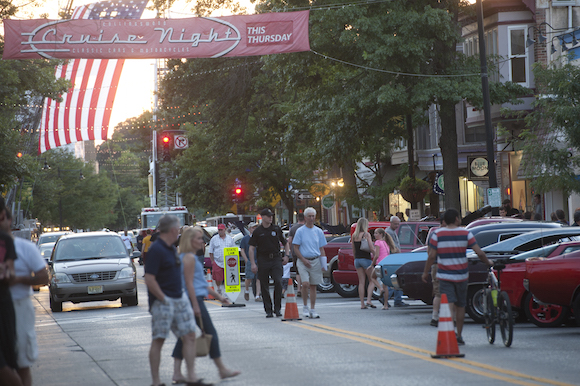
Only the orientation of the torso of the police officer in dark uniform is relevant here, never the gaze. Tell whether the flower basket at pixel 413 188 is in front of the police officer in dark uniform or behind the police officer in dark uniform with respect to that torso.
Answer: behind

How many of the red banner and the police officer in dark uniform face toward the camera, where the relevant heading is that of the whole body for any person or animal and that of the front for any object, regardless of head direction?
2

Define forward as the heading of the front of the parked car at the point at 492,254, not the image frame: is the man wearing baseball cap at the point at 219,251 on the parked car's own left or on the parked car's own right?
on the parked car's own right

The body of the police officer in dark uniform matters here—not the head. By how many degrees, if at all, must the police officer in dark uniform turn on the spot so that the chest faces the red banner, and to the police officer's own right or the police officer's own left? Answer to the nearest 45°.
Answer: approximately 135° to the police officer's own right

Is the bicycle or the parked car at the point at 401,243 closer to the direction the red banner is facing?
the bicycle

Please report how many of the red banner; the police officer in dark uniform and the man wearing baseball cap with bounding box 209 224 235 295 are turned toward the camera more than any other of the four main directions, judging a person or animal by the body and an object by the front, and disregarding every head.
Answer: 3

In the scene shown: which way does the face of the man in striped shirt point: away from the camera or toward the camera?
away from the camera

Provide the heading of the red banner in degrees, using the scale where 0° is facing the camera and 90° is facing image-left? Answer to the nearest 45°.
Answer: approximately 0°

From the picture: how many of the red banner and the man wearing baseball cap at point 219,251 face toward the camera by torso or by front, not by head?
2

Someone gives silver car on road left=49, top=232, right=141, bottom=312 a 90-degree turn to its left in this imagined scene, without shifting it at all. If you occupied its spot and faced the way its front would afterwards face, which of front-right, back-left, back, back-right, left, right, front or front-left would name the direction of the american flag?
left
